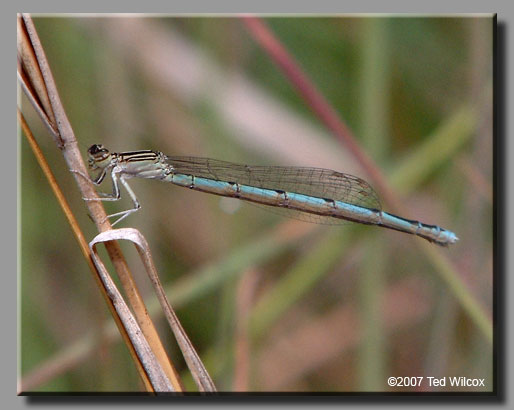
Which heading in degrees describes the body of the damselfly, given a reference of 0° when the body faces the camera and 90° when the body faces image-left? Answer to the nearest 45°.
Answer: approximately 90°
